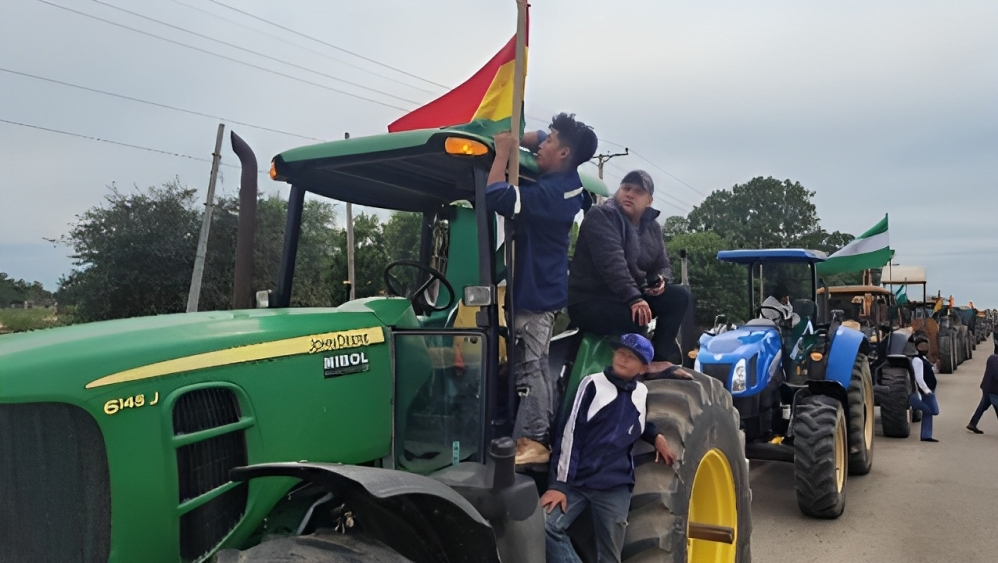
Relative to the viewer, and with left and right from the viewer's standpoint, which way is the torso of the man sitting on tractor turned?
facing the viewer and to the right of the viewer

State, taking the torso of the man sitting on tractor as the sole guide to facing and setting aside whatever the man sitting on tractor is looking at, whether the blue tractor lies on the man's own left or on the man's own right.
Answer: on the man's own left

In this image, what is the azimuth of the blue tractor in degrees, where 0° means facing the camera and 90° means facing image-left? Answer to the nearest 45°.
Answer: approximately 45°

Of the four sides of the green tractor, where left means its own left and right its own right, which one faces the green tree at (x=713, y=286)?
back

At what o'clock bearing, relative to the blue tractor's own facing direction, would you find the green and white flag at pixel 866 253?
The green and white flag is roughly at 5 o'clock from the blue tractor.

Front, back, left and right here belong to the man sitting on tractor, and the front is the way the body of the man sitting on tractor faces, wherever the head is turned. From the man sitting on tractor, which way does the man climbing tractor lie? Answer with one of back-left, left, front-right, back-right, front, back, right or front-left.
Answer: right

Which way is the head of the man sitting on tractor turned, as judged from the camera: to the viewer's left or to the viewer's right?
to the viewer's left

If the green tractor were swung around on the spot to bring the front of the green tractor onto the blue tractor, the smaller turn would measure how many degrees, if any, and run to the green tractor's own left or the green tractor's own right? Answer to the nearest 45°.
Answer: approximately 180°

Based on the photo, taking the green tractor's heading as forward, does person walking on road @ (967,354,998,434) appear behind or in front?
behind

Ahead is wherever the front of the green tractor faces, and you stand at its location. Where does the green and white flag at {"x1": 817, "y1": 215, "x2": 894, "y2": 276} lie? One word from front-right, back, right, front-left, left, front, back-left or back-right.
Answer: back

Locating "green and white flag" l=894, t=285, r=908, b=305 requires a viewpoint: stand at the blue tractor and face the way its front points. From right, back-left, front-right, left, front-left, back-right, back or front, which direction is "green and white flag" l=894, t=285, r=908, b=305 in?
back-right

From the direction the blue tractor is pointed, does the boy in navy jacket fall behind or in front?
in front

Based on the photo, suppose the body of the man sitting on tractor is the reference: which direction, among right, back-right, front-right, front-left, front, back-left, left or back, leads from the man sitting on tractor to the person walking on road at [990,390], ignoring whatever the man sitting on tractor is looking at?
left

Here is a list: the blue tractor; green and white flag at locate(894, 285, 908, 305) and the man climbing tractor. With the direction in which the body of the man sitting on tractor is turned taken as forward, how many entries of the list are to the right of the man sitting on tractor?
1

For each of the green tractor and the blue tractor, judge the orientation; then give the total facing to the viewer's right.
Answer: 0

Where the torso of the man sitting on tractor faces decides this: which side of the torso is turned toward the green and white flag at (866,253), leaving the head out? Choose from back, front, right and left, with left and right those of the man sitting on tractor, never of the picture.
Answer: left

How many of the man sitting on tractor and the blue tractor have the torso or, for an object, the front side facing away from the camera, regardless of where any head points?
0
